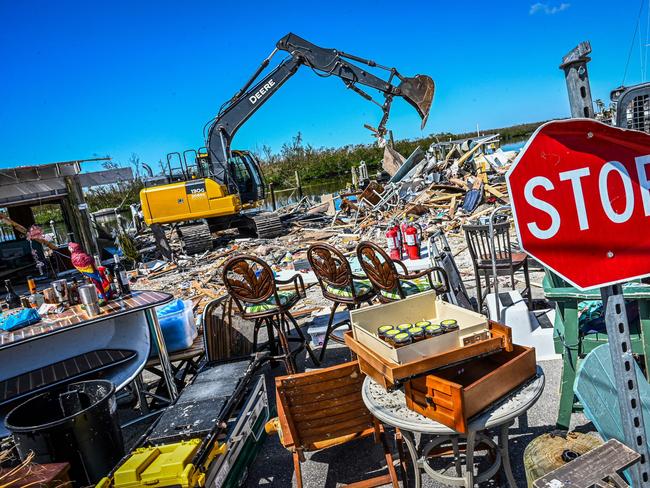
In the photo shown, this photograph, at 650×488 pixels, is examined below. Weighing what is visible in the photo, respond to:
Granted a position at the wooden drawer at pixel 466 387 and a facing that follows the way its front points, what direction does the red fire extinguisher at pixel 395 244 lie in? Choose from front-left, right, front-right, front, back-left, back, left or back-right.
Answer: back-right

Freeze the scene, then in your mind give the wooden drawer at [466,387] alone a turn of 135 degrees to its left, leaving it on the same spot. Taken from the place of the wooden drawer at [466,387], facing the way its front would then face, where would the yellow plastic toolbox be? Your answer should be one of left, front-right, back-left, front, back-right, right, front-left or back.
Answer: back

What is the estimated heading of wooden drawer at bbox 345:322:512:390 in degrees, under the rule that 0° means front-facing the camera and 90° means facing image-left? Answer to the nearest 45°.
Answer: approximately 45°

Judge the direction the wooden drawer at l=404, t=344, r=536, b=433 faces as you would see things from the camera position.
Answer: facing the viewer and to the left of the viewer

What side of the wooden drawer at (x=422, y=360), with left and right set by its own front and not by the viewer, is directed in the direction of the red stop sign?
left
